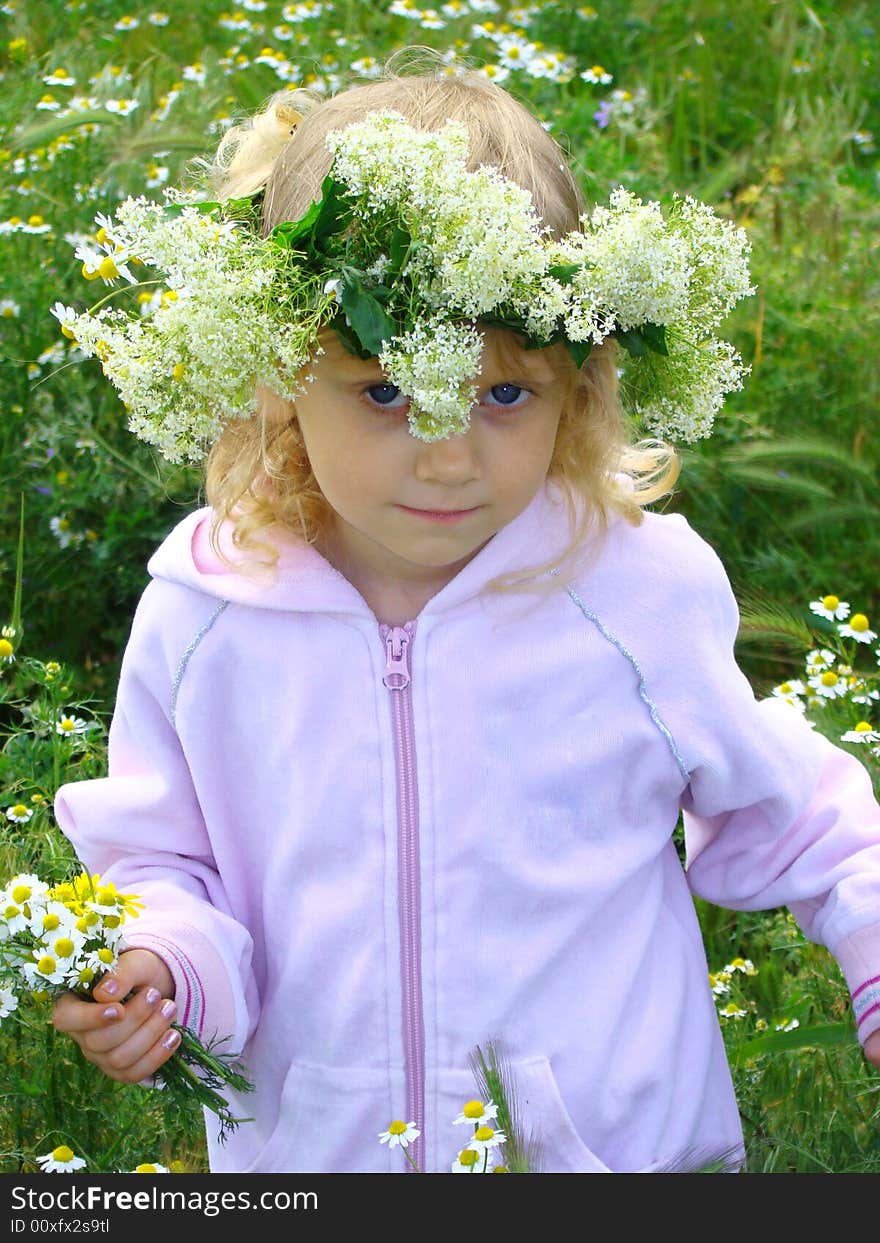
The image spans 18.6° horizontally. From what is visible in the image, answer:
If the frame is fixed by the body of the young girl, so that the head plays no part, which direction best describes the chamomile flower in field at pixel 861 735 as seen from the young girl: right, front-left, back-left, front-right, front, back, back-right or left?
back-left

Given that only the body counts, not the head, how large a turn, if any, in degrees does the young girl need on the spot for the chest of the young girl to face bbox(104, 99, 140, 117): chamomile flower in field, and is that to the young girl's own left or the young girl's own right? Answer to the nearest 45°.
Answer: approximately 180°

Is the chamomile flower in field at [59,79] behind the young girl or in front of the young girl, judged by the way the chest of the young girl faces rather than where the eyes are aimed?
behind

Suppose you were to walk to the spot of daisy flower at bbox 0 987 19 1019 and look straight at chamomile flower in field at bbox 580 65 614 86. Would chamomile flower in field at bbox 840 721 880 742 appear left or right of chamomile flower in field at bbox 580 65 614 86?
right

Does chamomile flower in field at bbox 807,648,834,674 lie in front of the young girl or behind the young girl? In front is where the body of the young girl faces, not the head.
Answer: behind

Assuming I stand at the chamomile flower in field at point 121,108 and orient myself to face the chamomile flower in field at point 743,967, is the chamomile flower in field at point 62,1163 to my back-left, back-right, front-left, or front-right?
front-right

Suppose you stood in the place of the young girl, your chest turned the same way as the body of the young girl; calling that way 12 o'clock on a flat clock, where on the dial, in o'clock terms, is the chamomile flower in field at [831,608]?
The chamomile flower in field is roughly at 7 o'clock from the young girl.

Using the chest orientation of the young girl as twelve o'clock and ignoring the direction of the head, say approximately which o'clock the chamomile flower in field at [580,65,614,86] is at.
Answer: The chamomile flower in field is roughly at 6 o'clock from the young girl.

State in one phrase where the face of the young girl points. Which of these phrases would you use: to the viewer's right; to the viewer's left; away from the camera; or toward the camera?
toward the camera

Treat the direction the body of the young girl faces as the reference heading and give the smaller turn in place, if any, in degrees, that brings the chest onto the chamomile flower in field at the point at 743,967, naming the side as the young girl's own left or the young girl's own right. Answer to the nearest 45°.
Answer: approximately 135° to the young girl's own left

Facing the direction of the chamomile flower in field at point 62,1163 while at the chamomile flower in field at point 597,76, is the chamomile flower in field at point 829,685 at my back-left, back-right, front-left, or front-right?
front-left

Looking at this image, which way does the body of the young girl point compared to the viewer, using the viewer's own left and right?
facing the viewer
